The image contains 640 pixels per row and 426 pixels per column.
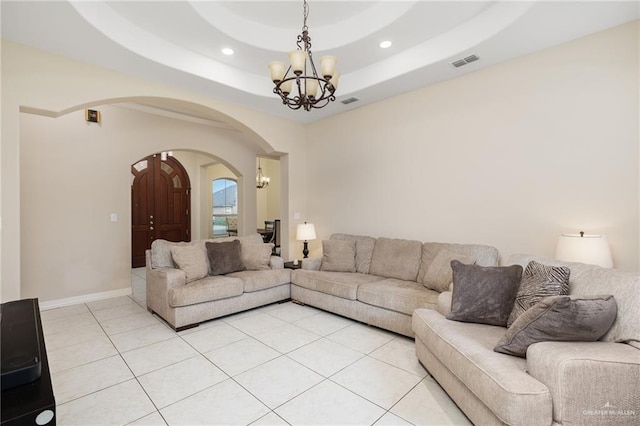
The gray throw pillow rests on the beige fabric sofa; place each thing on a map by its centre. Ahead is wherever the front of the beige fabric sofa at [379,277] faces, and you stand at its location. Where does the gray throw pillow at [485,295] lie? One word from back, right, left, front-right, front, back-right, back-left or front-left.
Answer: left

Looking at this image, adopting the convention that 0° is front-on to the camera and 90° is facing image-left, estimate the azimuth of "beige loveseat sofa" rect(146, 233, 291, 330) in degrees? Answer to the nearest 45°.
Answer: approximately 315°

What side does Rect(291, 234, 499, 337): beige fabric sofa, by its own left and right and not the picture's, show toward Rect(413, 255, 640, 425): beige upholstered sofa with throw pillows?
left

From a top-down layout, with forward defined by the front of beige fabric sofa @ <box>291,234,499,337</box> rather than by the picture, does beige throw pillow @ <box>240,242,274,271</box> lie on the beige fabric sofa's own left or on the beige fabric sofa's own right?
on the beige fabric sofa's own right

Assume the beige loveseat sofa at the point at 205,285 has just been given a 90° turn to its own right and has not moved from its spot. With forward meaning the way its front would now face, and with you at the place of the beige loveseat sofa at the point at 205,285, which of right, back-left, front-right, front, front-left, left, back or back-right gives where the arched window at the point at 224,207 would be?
back-right

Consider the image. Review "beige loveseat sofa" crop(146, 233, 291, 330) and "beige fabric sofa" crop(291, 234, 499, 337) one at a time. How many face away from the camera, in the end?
0

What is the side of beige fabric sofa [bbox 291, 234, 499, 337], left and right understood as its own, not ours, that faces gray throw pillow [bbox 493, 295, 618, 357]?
left

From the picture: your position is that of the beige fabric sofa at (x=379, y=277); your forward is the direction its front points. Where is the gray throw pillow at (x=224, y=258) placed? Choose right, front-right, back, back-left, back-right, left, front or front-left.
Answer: front-right

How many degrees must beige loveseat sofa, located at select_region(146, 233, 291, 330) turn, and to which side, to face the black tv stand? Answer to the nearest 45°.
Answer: approximately 45° to its right

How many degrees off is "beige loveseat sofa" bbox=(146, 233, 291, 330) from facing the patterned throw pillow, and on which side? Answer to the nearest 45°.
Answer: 0° — it already faces it

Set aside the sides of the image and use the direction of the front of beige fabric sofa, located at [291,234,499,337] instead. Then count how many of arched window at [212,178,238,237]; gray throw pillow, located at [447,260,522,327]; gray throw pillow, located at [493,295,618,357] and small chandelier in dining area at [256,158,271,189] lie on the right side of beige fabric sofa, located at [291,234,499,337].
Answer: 2

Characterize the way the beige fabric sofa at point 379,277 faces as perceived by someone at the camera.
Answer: facing the viewer and to the left of the viewer
